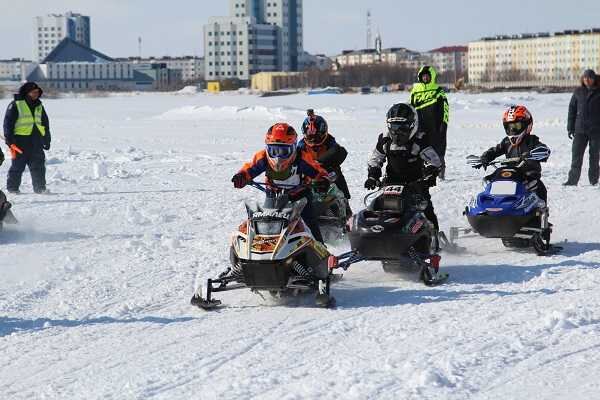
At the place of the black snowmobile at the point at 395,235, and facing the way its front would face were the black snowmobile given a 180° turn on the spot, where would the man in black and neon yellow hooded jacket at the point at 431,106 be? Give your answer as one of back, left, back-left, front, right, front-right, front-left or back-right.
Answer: front-left

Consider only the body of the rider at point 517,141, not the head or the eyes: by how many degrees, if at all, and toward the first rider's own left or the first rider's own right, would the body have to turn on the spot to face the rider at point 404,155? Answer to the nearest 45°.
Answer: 0° — they already face them

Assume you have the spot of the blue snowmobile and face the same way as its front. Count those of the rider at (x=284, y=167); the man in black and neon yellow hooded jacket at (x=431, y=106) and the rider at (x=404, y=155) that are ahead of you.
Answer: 2

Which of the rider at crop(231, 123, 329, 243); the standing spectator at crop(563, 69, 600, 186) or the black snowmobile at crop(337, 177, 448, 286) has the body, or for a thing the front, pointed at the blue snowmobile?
the standing spectator

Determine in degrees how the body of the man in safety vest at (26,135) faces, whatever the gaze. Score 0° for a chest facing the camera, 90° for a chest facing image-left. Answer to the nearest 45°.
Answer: approximately 315°

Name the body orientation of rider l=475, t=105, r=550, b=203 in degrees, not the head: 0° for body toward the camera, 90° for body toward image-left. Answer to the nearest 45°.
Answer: approximately 45°
